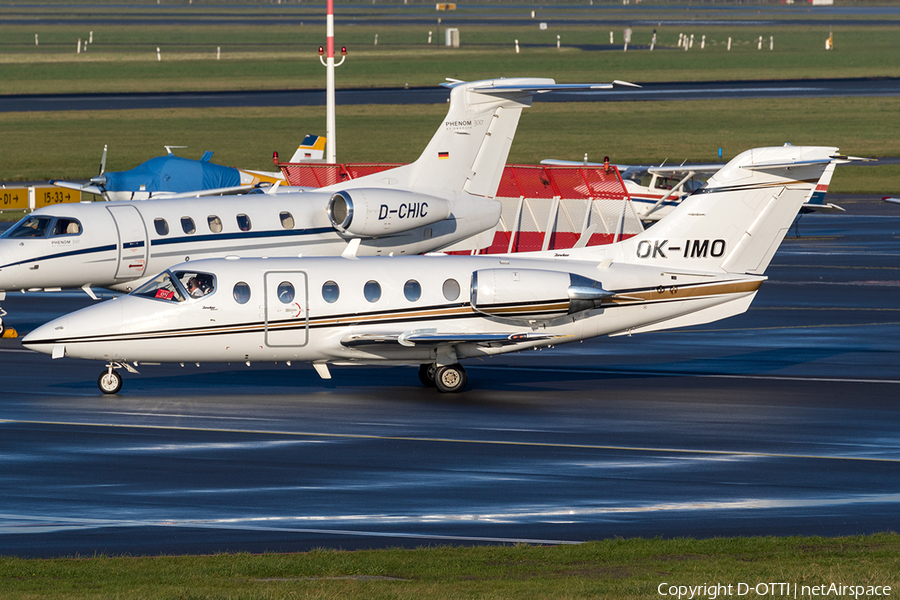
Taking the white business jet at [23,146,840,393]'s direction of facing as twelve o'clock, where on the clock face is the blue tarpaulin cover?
The blue tarpaulin cover is roughly at 2 o'clock from the white business jet.

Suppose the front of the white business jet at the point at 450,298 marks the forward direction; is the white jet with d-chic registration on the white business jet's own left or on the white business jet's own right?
on the white business jet's own right

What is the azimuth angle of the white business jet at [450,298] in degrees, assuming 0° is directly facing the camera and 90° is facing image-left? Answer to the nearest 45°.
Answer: approximately 90°
